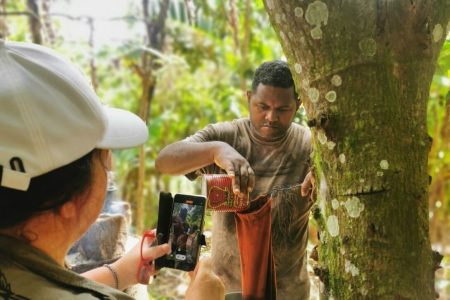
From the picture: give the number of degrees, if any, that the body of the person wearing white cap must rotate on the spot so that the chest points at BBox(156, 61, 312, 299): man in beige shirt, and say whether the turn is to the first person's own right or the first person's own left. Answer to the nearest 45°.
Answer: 0° — they already face them

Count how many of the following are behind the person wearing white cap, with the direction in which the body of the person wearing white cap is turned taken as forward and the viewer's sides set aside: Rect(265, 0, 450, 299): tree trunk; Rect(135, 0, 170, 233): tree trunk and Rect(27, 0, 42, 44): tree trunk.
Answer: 0

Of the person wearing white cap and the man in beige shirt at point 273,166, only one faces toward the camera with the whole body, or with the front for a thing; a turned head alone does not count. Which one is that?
the man in beige shirt

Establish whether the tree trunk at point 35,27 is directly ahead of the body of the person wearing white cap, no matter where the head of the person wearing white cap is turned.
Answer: no

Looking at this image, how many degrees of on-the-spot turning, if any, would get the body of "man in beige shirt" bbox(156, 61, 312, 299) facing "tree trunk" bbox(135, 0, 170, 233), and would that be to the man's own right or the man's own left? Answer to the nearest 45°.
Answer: approximately 180°

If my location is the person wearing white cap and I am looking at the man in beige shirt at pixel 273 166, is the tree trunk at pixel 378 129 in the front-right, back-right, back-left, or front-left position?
front-right

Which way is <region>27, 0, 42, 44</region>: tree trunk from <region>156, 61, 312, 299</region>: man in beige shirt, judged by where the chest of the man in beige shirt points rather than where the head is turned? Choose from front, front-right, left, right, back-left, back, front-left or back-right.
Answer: back-right

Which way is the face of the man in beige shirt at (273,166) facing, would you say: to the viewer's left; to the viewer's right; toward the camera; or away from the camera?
toward the camera

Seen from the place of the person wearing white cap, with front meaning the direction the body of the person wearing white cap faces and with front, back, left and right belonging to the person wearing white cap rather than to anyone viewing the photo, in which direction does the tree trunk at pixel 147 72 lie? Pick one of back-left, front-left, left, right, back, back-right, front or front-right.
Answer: front-left

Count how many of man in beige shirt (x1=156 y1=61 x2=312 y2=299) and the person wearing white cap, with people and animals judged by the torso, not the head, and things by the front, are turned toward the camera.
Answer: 1

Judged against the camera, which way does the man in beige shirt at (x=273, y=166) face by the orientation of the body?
toward the camera

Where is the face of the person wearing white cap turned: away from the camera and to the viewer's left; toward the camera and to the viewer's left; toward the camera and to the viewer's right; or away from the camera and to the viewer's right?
away from the camera and to the viewer's right

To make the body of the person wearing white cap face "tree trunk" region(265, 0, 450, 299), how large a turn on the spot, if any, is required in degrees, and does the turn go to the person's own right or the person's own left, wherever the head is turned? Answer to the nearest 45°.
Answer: approximately 45° to the person's own right

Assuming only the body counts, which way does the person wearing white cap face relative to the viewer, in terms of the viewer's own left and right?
facing away from the viewer and to the right of the viewer
